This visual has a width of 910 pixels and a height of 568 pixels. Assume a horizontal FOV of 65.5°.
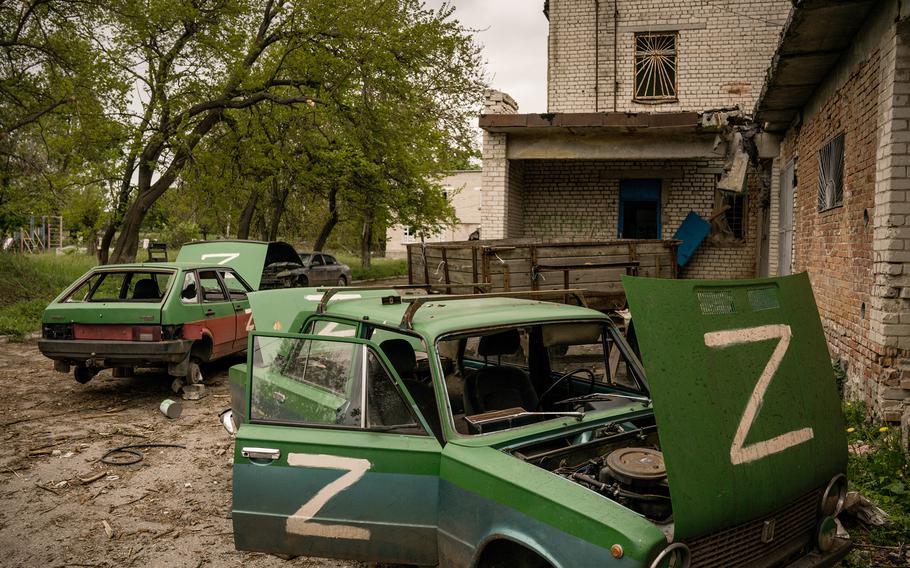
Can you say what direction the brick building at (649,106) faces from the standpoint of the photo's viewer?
facing the viewer

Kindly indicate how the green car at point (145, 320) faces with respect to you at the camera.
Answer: facing away from the viewer and to the right of the viewer

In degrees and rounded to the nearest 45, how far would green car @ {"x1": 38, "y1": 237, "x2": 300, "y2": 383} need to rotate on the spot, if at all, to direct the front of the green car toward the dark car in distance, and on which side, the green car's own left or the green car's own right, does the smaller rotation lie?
approximately 45° to the green car's own left

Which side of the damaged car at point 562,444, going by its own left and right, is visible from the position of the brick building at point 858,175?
left

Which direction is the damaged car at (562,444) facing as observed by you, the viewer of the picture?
facing the viewer and to the right of the viewer

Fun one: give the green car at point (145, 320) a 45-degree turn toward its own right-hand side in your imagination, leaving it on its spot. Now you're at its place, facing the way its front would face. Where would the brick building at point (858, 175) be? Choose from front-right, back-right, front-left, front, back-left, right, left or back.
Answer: front-right

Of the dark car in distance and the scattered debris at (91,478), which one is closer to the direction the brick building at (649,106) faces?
the scattered debris

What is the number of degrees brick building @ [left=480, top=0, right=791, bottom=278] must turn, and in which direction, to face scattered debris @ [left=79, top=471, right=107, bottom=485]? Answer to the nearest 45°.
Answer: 0° — it already faces it

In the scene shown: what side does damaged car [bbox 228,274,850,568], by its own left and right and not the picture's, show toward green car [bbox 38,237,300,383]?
back

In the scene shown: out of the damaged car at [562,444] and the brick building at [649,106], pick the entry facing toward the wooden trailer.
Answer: the brick building

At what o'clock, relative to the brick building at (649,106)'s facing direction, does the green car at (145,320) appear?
The green car is roughly at 1 o'clock from the brick building.

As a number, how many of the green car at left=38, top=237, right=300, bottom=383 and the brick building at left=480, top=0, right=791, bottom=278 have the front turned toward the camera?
1

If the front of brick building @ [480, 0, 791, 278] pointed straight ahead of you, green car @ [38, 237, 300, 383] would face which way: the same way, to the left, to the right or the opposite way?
the opposite way

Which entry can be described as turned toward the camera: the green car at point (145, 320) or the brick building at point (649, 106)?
the brick building

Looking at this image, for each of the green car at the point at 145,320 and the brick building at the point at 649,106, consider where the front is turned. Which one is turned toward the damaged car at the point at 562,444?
the brick building

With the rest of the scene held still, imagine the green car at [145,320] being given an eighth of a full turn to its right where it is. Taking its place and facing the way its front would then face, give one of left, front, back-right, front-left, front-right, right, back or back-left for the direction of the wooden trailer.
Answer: front

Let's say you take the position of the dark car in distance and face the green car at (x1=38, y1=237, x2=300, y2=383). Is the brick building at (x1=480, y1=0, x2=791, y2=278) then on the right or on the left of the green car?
left
